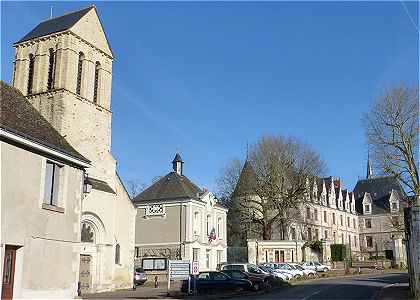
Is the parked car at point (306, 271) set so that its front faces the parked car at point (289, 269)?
no

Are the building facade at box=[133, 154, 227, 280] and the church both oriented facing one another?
no

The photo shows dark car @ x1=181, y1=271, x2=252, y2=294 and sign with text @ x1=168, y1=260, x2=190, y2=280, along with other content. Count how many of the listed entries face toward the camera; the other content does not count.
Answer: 1

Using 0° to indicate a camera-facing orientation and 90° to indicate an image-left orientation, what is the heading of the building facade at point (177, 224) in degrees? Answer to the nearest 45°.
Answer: approximately 315°

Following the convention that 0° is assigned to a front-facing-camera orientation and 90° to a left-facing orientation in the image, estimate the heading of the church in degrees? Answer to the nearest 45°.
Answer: approximately 315°

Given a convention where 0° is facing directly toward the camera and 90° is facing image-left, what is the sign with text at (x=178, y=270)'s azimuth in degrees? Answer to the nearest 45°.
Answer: approximately 0°

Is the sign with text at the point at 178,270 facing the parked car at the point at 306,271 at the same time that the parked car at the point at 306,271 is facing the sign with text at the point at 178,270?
no

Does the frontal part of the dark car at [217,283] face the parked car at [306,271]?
no

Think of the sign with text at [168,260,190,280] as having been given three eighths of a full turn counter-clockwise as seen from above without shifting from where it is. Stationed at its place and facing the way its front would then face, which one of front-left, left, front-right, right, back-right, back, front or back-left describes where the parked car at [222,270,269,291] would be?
front

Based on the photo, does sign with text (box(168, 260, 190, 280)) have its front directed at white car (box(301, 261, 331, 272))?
no

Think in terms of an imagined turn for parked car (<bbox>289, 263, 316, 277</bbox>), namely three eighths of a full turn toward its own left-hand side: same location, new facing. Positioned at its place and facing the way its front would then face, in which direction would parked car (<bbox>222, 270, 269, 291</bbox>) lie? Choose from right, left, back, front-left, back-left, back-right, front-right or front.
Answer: back

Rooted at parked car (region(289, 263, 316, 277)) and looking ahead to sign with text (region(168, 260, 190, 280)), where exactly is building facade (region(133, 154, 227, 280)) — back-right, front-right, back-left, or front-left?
front-right

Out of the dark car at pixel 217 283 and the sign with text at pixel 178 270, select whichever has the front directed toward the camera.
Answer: the sign with text
